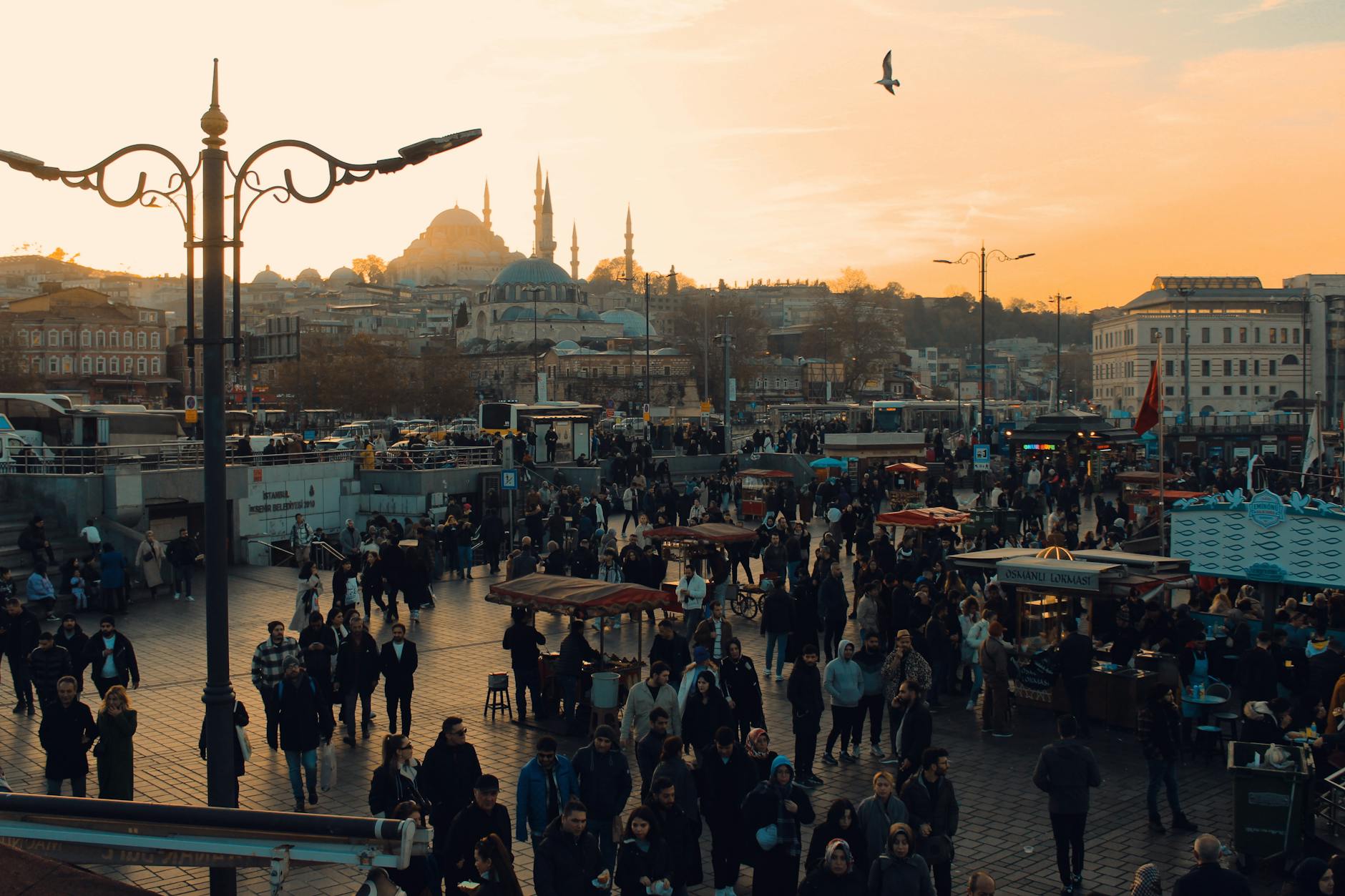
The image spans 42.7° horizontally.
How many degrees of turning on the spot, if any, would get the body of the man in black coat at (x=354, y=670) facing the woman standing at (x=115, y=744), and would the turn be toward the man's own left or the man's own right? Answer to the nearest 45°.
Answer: approximately 45° to the man's own right

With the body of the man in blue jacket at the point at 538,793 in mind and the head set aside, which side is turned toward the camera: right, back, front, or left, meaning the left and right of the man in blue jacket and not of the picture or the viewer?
front

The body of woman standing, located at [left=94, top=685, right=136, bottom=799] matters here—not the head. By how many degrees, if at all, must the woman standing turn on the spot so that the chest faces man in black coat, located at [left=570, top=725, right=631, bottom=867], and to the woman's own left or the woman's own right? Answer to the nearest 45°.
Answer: approximately 45° to the woman's own left

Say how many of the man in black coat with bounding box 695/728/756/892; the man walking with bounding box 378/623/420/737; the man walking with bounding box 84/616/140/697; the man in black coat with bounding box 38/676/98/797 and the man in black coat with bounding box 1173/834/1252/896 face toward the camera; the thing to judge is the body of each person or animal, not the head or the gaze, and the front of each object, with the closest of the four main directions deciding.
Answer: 4

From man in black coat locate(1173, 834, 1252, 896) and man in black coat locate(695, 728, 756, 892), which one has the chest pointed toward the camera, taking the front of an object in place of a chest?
man in black coat locate(695, 728, 756, 892)

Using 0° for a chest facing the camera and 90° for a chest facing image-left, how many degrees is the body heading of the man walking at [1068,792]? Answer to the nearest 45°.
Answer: approximately 180°

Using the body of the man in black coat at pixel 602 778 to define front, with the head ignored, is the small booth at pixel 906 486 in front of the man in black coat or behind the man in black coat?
behind

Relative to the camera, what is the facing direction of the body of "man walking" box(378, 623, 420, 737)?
toward the camera

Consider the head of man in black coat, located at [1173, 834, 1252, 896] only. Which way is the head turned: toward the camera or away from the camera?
away from the camera

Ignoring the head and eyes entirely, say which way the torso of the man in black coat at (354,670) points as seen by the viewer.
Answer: toward the camera

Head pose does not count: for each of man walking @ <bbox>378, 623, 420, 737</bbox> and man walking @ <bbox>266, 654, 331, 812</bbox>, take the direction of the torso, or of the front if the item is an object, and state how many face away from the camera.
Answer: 0

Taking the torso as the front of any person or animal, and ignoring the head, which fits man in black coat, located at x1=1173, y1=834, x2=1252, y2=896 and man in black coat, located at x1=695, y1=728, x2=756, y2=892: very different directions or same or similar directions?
very different directions

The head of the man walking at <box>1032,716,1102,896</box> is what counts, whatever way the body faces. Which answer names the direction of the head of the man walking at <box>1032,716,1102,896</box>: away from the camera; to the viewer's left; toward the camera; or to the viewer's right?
away from the camera

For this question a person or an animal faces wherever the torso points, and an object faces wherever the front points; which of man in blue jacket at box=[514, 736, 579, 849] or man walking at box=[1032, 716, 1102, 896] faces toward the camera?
the man in blue jacket

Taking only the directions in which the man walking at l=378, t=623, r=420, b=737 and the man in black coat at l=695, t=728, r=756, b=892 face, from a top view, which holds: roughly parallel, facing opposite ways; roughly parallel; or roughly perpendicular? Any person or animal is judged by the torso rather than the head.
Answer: roughly parallel

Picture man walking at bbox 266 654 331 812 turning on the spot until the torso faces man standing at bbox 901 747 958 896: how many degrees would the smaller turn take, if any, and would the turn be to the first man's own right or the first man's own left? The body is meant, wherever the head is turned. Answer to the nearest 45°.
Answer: approximately 45° to the first man's own left

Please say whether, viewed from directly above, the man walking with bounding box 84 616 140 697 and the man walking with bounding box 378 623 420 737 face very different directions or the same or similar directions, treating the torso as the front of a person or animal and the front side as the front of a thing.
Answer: same or similar directions

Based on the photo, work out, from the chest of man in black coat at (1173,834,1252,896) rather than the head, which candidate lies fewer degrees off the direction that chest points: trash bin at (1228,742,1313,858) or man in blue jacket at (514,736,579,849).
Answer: the trash bin
